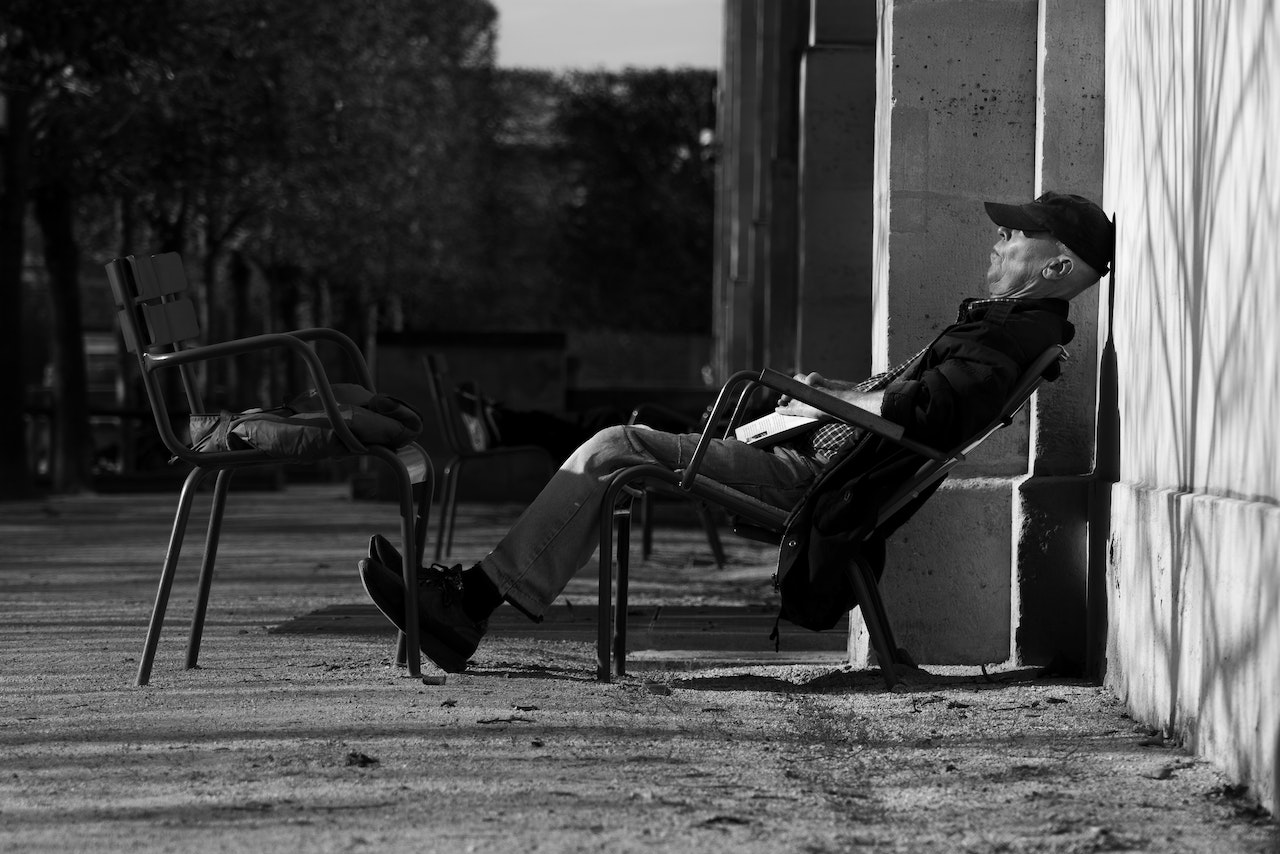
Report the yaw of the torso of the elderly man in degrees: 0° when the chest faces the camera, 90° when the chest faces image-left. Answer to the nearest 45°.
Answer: approximately 90°

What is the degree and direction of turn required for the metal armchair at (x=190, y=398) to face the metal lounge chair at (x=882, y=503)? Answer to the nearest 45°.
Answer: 0° — it already faces it

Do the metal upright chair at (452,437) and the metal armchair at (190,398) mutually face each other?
no

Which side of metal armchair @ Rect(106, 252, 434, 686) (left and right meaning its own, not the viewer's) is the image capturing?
right

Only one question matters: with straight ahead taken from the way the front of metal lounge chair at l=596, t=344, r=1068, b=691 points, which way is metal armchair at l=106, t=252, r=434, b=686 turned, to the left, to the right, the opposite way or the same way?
the opposite way

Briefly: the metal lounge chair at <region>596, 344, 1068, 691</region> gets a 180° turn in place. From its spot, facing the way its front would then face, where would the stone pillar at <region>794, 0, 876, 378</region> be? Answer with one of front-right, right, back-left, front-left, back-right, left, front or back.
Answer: left

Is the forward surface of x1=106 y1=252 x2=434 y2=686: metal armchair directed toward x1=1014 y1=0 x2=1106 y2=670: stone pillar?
yes

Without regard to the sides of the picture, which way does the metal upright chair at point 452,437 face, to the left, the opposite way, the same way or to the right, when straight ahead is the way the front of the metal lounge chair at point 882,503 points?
the opposite way

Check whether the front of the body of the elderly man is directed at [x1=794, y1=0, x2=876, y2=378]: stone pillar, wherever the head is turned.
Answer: no

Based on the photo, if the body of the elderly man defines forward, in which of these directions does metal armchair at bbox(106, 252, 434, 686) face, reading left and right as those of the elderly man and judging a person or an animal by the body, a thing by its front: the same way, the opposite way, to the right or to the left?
the opposite way

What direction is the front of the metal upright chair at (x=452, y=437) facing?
to the viewer's right

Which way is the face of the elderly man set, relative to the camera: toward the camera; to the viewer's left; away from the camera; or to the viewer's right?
to the viewer's left

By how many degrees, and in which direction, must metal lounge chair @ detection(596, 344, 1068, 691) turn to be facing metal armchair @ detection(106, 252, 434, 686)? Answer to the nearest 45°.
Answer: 0° — it already faces it

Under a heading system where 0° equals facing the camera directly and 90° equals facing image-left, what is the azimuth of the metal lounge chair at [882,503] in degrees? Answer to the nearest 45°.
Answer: approximately 90°

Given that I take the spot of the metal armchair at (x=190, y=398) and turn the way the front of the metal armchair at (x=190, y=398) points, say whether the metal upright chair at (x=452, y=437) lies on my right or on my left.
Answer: on my left

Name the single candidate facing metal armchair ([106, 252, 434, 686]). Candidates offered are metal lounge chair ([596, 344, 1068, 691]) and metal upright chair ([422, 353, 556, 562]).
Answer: metal lounge chair ([596, 344, 1068, 691])

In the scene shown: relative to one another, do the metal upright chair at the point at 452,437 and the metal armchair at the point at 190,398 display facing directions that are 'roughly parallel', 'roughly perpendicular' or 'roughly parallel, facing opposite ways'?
roughly parallel

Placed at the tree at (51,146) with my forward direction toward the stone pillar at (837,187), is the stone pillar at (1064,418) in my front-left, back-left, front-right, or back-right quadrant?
front-right

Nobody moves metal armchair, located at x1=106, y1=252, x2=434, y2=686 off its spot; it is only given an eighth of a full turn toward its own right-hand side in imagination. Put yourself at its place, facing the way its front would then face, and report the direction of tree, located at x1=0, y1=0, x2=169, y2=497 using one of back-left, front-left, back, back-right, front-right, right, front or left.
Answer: back-left

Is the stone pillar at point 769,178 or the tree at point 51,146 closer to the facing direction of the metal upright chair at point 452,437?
the stone pillar

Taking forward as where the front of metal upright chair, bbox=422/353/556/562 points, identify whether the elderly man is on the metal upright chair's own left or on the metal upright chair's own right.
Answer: on the metal upright chair's own right

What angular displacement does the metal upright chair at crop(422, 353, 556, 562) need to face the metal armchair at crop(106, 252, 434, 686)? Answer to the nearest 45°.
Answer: approximately 90° to its right

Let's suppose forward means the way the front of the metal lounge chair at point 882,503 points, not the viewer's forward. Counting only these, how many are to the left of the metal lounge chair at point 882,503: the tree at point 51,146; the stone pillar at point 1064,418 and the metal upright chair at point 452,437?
0
